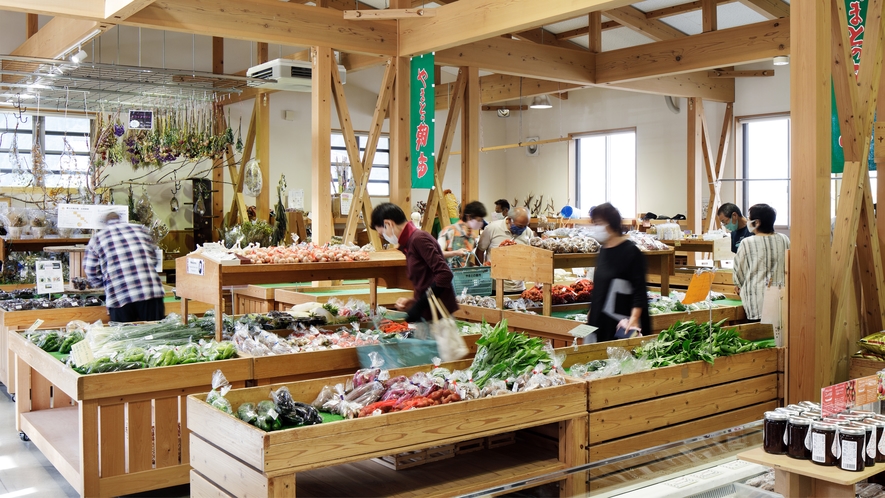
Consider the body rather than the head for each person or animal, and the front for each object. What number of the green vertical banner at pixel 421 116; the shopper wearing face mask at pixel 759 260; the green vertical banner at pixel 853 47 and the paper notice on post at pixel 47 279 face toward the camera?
3

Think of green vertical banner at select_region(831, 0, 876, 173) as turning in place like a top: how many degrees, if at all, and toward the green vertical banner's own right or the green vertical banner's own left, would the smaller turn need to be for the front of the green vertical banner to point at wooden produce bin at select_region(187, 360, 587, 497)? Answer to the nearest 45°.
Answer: approximately 45° to the green vertical banner's own right

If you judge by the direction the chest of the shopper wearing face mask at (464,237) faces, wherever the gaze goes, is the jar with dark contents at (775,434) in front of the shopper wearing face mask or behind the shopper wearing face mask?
in front

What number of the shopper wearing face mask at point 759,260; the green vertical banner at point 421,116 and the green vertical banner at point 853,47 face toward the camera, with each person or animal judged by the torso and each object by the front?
2

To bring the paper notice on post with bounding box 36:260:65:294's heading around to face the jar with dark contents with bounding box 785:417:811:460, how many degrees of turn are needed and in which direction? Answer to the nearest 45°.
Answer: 0° — it already faces it

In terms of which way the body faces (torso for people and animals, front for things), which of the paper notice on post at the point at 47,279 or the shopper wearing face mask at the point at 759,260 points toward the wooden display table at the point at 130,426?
the paper notice on post

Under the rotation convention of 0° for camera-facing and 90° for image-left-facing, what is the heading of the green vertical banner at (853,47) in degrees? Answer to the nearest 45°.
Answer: approximately 0°

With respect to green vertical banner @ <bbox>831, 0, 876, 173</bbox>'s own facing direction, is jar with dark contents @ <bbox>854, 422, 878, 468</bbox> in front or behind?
in front

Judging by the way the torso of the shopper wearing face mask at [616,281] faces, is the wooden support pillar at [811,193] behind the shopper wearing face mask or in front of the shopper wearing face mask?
behind
